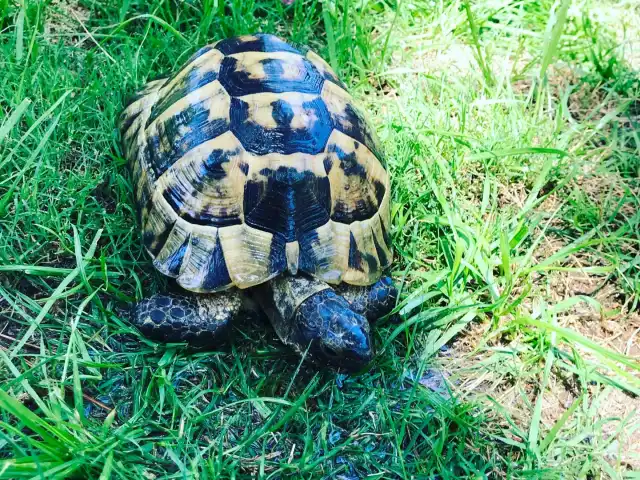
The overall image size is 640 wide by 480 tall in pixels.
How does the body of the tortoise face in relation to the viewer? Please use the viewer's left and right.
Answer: facing the viewer
